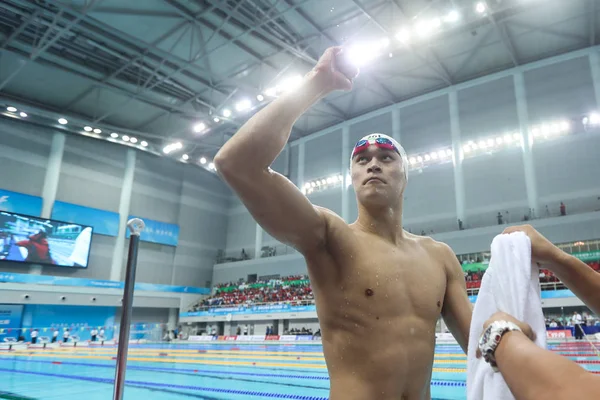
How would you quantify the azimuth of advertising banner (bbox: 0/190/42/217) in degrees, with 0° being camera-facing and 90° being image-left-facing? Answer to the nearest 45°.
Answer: approximately 315°

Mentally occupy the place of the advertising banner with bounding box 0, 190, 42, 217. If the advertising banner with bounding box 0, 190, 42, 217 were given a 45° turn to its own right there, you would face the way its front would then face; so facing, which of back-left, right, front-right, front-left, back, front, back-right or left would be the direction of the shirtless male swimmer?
front

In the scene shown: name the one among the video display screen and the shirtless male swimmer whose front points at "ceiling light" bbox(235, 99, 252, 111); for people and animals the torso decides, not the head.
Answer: the video display screen

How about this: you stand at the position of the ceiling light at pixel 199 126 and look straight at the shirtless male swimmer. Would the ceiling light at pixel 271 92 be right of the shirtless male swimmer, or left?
left

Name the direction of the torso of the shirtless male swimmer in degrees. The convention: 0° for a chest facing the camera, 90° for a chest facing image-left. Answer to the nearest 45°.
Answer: approximately 315°

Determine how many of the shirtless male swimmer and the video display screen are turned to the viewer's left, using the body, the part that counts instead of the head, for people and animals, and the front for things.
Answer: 0

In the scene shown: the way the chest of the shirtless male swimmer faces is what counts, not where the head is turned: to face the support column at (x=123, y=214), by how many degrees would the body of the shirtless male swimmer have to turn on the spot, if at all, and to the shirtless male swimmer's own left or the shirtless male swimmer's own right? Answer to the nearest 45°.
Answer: approximately 180°

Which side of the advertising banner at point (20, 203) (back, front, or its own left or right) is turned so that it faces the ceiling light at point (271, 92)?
front

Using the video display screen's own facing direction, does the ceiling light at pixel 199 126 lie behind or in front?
in front
